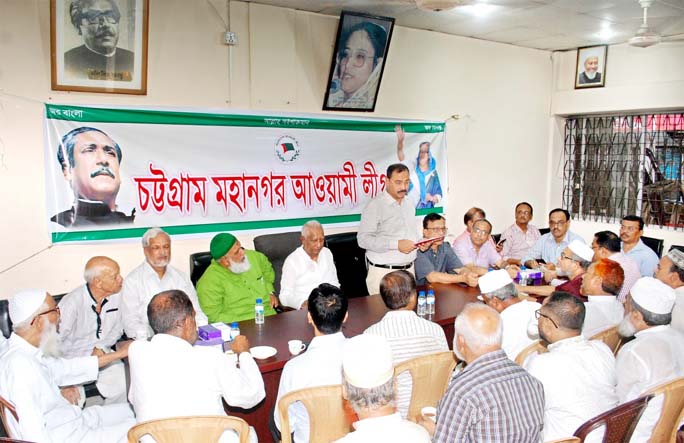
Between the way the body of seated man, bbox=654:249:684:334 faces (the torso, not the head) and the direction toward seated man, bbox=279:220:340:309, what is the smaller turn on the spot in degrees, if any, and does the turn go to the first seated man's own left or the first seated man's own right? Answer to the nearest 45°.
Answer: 0° — they already face them

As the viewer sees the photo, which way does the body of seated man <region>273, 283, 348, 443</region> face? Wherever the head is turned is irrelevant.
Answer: away from the camera

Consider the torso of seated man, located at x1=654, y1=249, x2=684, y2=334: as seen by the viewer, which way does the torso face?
to the viewer's left

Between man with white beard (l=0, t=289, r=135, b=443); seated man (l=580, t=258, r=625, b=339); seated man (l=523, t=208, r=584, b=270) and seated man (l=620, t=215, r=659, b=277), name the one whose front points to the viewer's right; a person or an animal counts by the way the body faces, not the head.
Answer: the man with white beard

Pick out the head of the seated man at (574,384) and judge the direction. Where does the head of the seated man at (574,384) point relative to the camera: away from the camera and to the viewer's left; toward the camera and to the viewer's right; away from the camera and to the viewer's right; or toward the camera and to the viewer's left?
away from the camera and to the viewer's left

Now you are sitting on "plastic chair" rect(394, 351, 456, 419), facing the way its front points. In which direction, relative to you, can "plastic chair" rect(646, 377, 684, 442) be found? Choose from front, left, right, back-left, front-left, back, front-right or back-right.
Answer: back-right

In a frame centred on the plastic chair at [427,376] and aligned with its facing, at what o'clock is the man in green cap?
The man in green cap is roughly at 12 o'clock from the plastic chair.

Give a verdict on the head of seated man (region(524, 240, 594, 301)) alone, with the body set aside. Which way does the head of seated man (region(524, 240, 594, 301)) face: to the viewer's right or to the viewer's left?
to the viewer's left

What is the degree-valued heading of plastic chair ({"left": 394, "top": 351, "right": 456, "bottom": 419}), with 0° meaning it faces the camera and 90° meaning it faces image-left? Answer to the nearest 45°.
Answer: approximately 135°

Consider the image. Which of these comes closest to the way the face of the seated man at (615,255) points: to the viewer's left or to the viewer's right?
to the viewer's left
